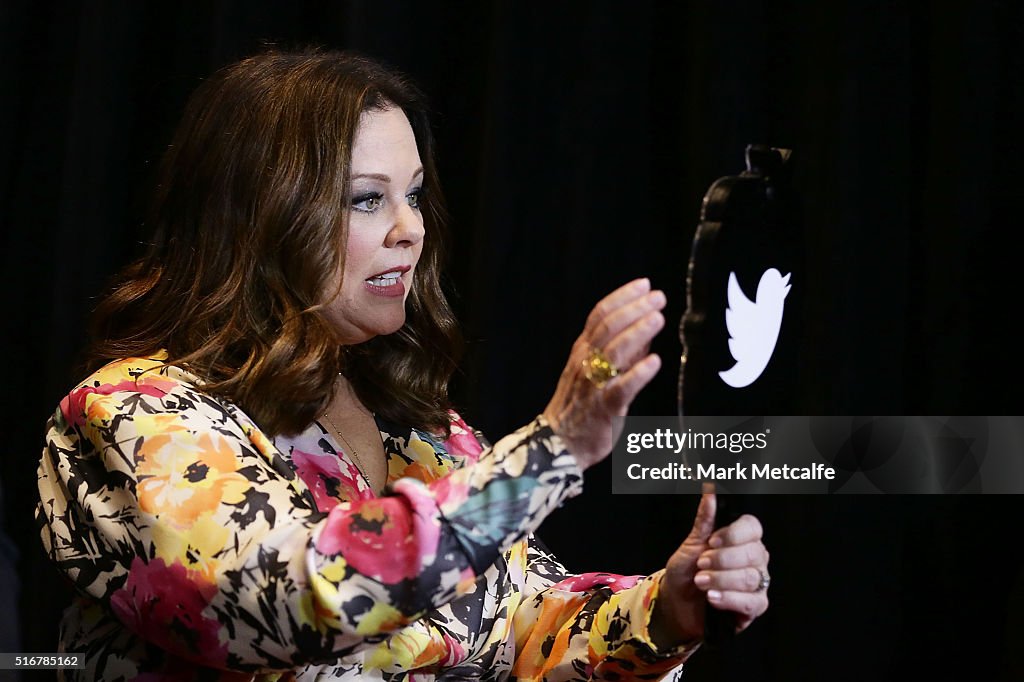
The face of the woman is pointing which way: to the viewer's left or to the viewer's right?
to the viewer's right

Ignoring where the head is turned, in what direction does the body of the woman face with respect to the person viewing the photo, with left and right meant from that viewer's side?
facing the viewer and to the right of the viewer
